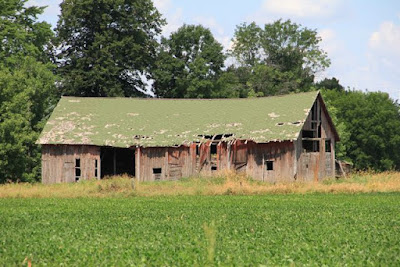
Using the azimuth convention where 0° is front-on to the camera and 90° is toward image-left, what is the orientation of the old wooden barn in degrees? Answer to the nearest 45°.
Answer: approximately 0°
